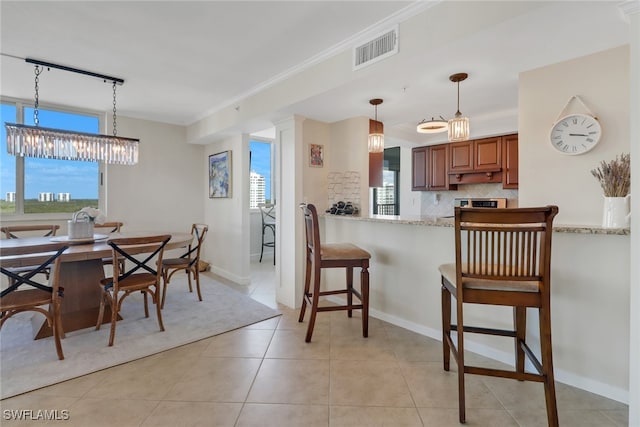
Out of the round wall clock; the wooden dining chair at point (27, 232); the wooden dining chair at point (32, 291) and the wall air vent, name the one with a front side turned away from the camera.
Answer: the wooden dining chair at point (32, 291)

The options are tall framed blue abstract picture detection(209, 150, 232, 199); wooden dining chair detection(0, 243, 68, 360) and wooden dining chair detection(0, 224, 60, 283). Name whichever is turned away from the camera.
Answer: wooden dining chair detection(0, 243, 68, 360)

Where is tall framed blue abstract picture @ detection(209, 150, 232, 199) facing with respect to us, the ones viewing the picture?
facing the viewer and to the left of the viewer

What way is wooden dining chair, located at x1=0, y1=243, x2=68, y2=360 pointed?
away from the camera

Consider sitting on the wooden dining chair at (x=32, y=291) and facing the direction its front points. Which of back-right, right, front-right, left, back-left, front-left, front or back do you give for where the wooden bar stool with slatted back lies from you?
back-right

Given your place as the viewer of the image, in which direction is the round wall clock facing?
facing the viewer

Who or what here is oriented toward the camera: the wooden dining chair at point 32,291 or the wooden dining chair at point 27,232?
the wooden dining chair at point 27,232

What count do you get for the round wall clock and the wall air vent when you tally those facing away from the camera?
0

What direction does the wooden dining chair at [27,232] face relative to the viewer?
toward the camera

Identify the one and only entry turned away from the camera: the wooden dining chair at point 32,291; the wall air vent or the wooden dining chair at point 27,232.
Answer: the wooden dining chair at point 32,291

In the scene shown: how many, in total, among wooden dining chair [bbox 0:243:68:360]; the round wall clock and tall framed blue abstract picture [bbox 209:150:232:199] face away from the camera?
1

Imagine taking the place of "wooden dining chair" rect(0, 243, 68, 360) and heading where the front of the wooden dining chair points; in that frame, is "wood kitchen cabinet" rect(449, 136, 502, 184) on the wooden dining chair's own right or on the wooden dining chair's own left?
on the wooden dining chair's own right
